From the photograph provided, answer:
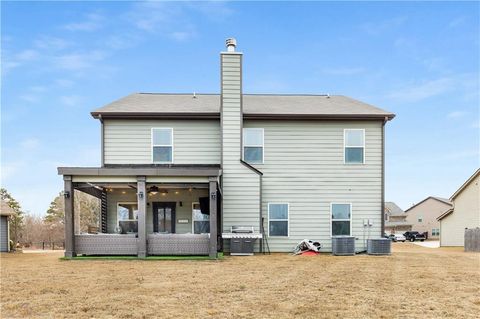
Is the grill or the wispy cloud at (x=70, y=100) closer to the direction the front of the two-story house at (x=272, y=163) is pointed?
the wispy cloud

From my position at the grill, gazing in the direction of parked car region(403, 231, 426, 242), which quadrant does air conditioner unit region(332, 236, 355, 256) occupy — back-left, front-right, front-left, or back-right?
front-right

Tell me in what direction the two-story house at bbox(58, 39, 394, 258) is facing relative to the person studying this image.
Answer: facing away from the viewer

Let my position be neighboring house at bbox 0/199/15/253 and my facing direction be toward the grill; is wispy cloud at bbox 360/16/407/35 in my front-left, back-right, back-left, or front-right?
front-left

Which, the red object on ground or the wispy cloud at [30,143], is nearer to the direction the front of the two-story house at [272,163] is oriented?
the wispy cloud
